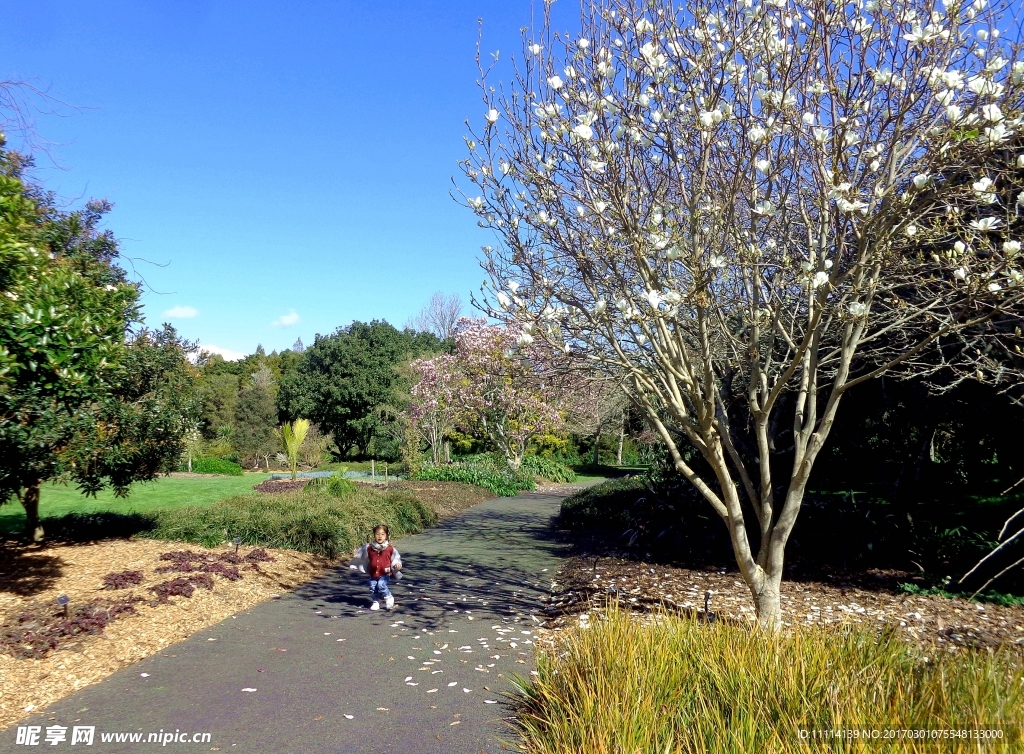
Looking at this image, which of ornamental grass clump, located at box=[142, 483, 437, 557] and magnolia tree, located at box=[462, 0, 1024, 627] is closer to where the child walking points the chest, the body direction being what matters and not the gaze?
the magnolia tree

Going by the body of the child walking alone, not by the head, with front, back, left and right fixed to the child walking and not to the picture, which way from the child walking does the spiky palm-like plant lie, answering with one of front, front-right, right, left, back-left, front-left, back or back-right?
back

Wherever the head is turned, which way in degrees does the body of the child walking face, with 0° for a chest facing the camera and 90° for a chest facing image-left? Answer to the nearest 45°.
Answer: approximately 0°

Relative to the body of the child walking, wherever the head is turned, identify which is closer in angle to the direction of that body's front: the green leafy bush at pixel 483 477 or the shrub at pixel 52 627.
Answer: the shrub

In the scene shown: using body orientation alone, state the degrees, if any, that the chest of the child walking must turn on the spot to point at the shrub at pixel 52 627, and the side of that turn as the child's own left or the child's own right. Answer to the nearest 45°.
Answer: approximately 45° to the child's own right

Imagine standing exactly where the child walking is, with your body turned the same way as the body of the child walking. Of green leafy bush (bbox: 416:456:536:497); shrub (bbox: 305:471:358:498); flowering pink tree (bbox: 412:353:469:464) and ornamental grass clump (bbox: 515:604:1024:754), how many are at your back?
3

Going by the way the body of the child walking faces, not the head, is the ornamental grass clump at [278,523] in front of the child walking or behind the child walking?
behind

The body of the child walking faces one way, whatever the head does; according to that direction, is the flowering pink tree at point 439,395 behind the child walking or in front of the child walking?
behind

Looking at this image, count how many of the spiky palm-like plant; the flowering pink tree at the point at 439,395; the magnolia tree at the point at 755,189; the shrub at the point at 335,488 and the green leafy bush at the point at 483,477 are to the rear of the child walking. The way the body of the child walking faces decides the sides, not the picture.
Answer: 4

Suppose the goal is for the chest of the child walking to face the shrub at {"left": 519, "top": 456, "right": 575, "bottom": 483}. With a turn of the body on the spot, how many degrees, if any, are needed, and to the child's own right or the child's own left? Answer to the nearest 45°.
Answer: approximately 180°

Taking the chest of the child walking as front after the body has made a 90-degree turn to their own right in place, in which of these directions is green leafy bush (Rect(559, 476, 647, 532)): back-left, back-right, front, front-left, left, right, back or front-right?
back-right
